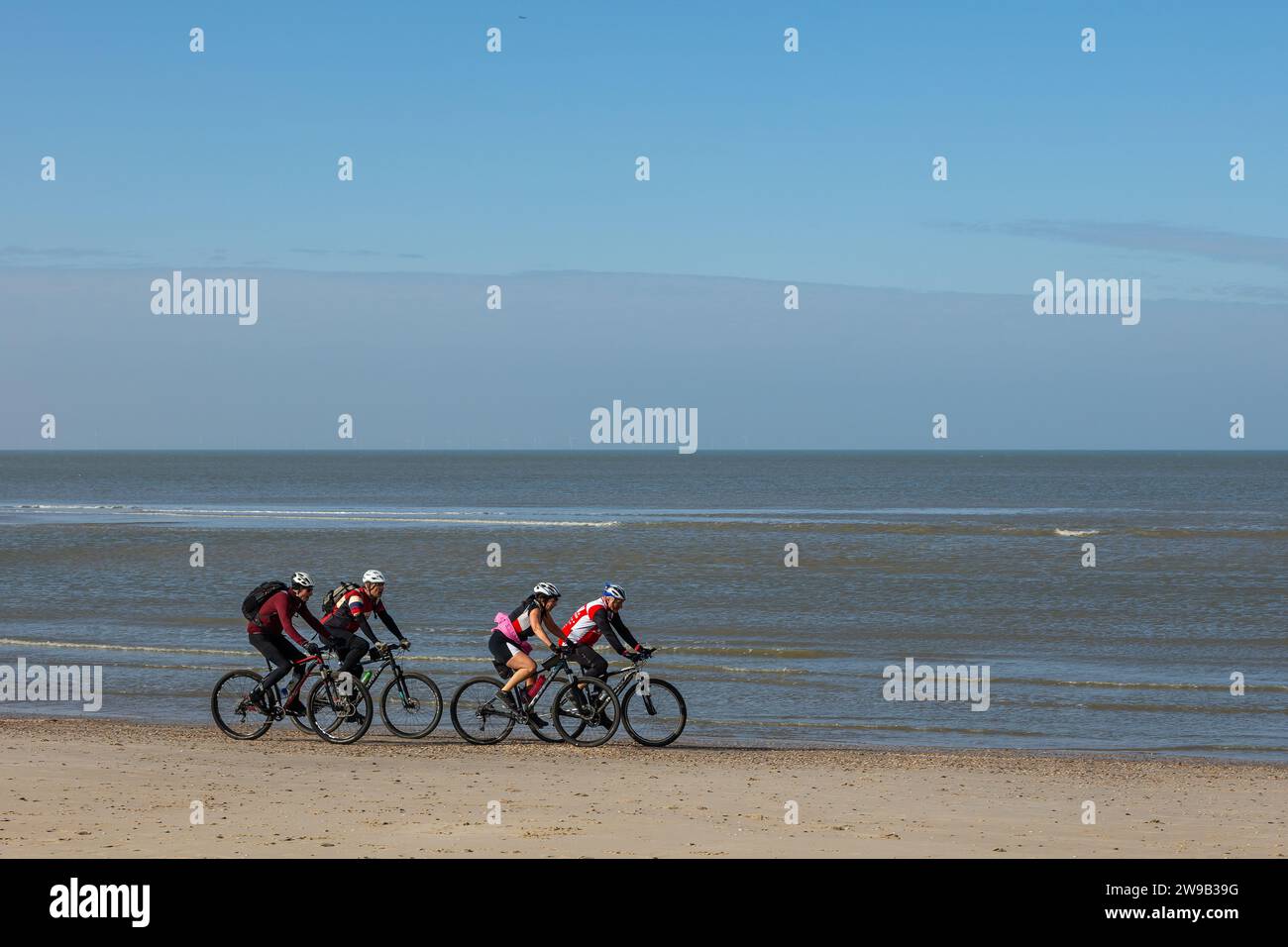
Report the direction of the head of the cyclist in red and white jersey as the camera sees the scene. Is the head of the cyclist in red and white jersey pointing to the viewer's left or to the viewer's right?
to the viewer's right

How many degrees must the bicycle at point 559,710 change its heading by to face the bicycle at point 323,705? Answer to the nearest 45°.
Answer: approximately 180°

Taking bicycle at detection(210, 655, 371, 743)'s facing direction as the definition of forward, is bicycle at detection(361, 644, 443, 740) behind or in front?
in front

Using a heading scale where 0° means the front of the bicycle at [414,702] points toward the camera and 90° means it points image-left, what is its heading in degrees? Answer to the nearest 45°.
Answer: approximately 270°

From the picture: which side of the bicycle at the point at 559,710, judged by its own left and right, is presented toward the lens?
right

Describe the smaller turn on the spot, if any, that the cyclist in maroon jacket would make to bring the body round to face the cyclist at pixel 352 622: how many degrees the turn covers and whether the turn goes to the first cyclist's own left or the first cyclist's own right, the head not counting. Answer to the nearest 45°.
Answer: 0° — they already face them

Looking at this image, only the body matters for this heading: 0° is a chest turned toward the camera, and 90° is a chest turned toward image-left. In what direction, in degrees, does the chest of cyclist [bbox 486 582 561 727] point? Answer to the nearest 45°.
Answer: approximately 270°

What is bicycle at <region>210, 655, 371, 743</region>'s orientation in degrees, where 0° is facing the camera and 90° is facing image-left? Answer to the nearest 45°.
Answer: approximately 270°

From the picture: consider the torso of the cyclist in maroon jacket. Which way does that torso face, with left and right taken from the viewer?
facing to the right of the viewer

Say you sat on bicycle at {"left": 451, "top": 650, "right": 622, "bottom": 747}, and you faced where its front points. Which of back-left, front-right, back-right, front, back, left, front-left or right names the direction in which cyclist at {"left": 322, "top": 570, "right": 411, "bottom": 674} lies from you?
back

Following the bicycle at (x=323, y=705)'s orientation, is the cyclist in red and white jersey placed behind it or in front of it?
in front
